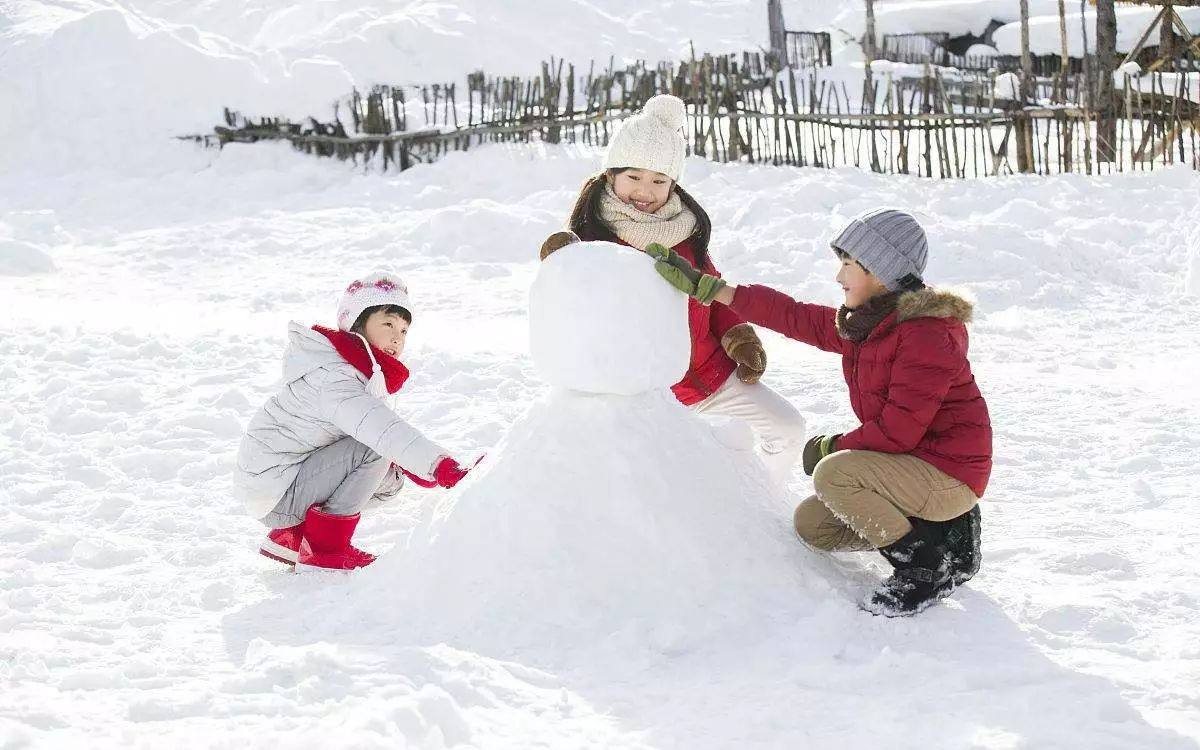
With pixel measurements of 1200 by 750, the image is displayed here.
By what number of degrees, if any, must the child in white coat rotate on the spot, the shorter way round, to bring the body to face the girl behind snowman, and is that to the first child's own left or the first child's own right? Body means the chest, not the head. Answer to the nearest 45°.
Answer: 0° — they already face them

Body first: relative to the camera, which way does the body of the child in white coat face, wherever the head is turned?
to the viewer's right

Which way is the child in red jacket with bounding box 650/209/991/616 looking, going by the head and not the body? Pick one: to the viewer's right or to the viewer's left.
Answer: to the viewer's left

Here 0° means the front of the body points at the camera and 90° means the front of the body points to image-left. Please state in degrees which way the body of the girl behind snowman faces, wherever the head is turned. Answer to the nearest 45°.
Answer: approximately 0°

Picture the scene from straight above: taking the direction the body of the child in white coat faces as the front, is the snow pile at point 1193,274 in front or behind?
in front

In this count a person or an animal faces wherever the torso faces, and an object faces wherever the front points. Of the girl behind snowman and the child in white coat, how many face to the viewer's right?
1

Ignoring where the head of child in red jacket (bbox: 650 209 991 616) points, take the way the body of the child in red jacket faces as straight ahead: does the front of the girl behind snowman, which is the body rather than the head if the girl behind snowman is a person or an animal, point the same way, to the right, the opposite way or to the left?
to the left

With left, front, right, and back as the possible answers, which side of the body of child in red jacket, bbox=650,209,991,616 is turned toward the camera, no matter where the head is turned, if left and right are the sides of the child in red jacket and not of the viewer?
left

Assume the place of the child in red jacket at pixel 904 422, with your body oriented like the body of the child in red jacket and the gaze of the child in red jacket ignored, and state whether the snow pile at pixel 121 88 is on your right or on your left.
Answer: on your right

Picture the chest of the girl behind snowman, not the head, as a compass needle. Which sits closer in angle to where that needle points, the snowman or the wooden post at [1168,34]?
the snowman

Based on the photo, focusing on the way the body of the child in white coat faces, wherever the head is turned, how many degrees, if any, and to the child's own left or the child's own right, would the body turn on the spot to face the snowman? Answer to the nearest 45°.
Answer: approximately 45° to the child's own right
